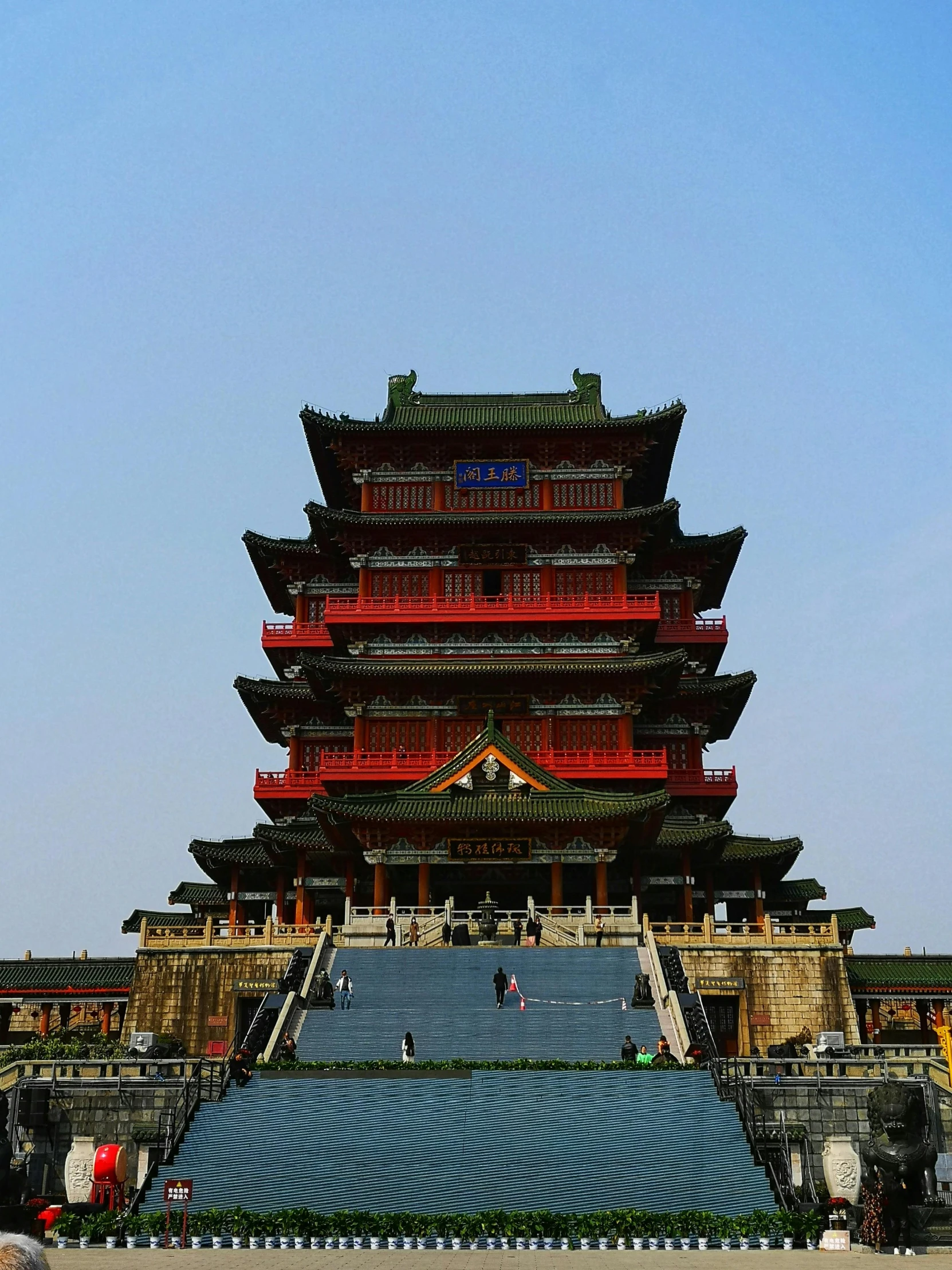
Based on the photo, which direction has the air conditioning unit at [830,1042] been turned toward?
toward the camera

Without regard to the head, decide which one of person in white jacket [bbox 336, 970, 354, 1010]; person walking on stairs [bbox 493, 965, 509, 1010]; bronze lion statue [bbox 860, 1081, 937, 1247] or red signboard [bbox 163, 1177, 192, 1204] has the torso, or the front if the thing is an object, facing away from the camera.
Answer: the person walking on stairs

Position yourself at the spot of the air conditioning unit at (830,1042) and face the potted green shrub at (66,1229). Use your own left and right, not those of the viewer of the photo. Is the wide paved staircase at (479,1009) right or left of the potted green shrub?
right

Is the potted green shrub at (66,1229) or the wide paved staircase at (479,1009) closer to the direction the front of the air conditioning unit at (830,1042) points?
the potted green shrub

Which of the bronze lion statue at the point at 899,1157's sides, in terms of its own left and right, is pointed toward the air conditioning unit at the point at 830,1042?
back

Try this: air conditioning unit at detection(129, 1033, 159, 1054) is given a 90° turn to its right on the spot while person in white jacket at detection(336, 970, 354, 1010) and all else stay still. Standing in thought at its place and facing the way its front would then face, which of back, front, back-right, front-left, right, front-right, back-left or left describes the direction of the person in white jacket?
back

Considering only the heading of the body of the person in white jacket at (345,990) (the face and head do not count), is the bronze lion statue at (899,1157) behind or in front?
in front

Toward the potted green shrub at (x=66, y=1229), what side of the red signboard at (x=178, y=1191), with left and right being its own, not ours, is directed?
right

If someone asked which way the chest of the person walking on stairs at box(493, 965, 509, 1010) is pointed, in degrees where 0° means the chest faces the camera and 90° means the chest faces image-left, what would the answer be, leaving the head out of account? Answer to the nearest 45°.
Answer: approximately 180°

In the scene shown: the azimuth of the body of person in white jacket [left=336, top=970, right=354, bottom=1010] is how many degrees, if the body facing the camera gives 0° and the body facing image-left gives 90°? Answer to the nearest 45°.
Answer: approximately 0°

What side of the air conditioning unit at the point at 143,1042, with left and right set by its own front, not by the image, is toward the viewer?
front

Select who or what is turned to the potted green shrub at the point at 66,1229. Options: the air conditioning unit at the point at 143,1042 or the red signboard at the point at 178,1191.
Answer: the air conditioning unit

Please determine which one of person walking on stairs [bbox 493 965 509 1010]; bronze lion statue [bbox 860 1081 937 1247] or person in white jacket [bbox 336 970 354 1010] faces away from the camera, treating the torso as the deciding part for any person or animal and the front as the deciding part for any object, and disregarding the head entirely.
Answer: the person walking on stairs
